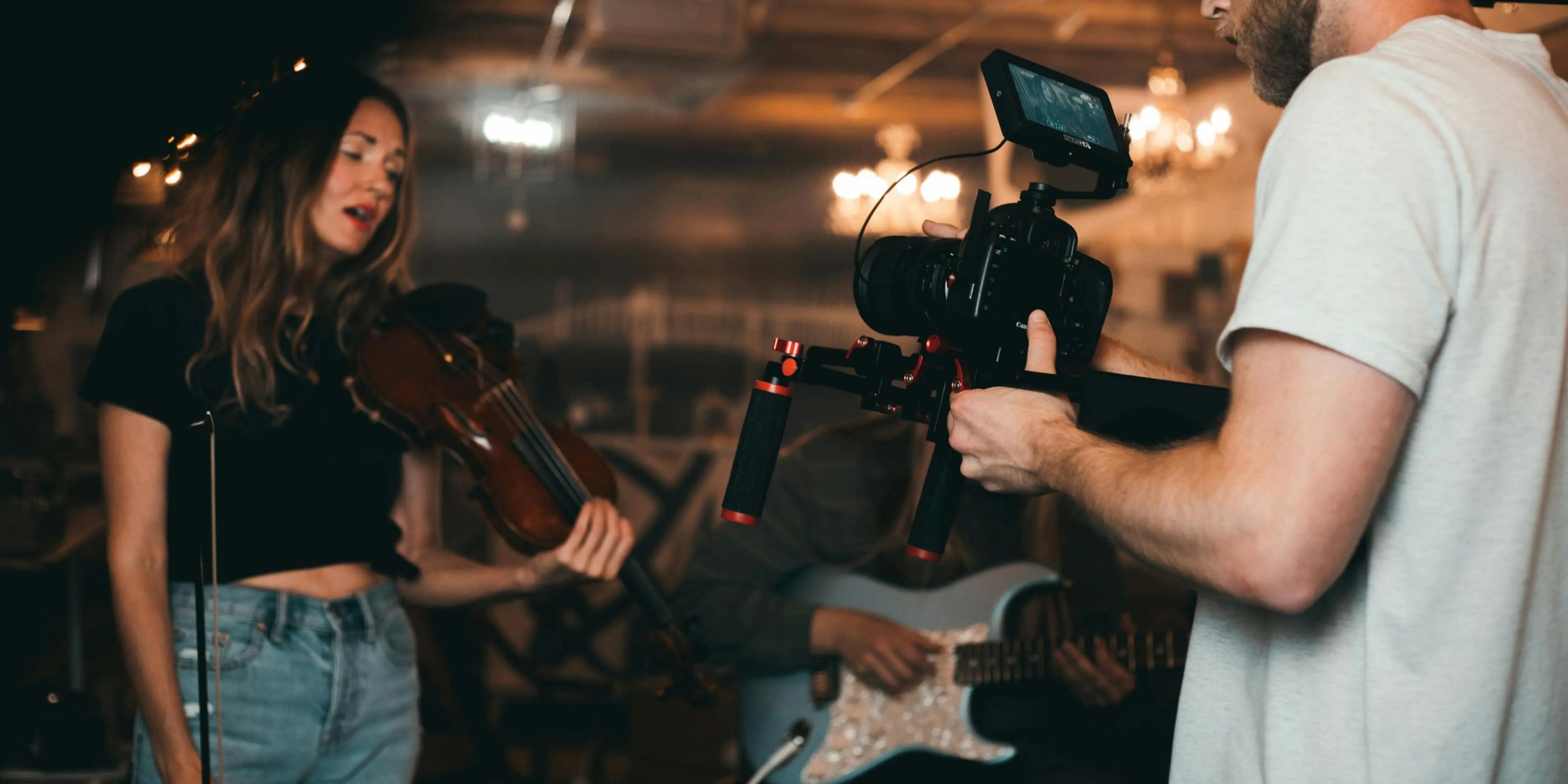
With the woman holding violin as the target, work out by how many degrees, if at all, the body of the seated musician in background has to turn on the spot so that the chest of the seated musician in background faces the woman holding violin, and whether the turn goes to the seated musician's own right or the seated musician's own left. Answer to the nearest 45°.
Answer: approximately 90° to the seated musician's own right

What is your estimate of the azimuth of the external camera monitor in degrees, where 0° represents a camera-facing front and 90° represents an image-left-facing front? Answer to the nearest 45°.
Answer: approximately 315°

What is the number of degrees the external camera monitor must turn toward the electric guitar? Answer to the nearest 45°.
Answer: approximately 135° to its left

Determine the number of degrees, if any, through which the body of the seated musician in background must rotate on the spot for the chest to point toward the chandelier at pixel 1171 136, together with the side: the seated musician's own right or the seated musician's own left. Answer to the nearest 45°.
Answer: approximately 180°

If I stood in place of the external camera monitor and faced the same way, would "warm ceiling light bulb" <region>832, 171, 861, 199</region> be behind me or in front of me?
behind

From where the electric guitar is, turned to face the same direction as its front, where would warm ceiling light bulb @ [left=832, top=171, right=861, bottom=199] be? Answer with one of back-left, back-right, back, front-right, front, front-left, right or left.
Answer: back

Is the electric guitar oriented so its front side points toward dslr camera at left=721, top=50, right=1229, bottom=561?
yes

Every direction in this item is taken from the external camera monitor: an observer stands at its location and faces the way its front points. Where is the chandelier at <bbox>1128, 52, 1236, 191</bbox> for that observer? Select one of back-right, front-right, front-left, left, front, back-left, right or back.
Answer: back-left

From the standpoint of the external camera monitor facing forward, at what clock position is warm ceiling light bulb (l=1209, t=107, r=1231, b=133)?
The warm ceiling light bulb is roughly at 8 o'clock from the external camera monitor.

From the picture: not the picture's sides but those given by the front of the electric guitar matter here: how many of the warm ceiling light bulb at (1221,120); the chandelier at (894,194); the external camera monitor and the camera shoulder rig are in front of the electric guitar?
2

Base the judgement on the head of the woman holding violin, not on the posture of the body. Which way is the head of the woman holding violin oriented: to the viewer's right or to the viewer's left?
to the viewer's right
